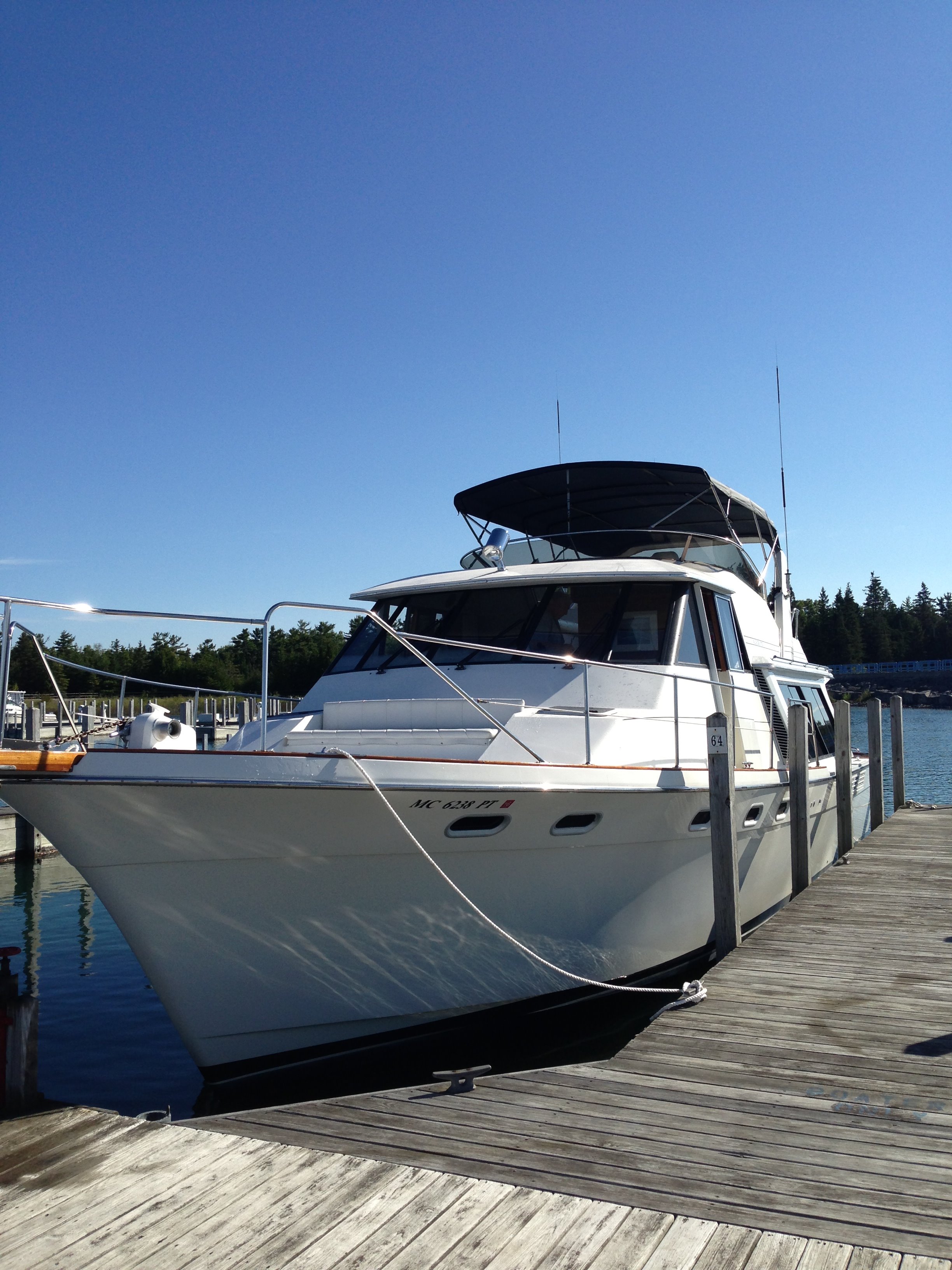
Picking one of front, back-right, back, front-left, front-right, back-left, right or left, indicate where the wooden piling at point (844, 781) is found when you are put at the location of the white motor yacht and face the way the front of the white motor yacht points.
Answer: back

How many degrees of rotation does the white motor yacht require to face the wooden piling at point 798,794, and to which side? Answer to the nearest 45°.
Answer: approximately 180°

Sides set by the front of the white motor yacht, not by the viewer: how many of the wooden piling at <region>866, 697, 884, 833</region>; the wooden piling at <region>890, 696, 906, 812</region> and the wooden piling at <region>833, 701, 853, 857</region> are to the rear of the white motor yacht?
3

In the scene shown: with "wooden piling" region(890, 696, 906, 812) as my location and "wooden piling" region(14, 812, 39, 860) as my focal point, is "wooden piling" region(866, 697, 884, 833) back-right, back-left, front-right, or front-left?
front-left

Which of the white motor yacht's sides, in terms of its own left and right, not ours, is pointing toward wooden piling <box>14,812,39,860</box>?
right

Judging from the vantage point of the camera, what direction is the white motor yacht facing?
facing the viewer and to the left of the viewer

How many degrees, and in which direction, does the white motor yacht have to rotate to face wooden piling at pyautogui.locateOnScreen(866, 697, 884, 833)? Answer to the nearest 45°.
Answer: approximately 180°
